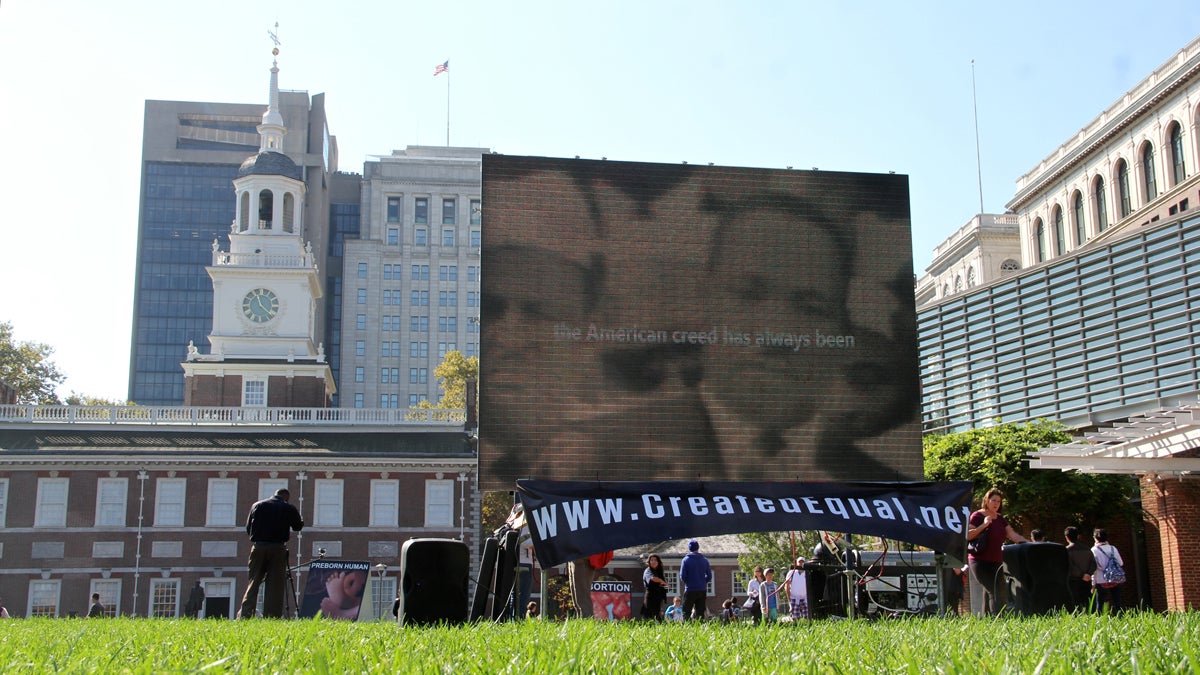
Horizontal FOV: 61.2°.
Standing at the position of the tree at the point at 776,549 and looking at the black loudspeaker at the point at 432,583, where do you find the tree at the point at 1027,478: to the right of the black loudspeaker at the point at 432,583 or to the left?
left

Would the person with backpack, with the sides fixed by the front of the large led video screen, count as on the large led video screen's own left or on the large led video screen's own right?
on the large led video screen's own left

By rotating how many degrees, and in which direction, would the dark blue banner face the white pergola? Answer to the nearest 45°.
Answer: approximately 135° to its left

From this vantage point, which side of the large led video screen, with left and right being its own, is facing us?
front

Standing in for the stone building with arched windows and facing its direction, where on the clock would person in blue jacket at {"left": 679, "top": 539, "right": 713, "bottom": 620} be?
The person in blue jacket is roughly at 11 o'clock from the stone building with arched windows.

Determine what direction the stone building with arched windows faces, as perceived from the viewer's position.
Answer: facing the viewer and to the left of the viewer

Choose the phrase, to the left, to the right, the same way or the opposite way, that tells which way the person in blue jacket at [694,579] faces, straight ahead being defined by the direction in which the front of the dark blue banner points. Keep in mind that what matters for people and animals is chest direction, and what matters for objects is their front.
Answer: the opposite way

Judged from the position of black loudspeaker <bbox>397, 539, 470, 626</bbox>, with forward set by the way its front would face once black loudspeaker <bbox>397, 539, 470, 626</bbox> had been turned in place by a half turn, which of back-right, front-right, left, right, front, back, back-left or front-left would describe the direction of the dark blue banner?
front-right

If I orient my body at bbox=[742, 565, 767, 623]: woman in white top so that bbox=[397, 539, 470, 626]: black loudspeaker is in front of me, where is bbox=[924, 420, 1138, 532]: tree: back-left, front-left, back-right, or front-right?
back-left

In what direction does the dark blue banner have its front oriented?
toward the camera

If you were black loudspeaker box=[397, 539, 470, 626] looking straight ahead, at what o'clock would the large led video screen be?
The large led video screen is roughly at 7 o'clock from the black loudspeaker.

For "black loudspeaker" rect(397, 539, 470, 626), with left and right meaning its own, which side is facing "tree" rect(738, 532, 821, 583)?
back

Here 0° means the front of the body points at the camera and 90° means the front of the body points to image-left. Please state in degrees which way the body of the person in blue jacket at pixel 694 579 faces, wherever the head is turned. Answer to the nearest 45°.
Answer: approximately 180°

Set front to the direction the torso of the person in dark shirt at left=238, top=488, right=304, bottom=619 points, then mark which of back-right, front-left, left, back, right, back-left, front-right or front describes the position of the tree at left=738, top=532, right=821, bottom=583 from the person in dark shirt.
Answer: front

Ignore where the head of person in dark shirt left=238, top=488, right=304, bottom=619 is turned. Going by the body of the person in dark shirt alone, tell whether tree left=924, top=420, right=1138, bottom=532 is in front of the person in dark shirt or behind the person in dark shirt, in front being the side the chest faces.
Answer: in front

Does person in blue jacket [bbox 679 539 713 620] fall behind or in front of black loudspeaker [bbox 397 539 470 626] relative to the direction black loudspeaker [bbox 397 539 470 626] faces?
behind
